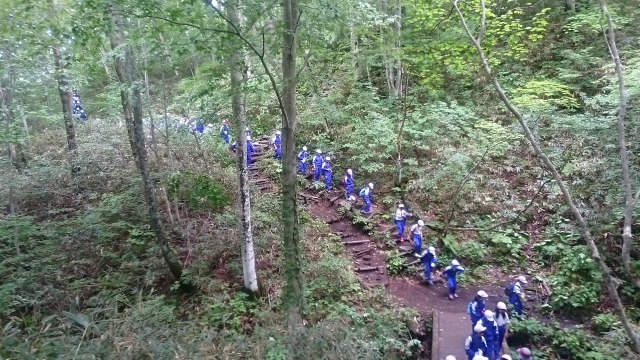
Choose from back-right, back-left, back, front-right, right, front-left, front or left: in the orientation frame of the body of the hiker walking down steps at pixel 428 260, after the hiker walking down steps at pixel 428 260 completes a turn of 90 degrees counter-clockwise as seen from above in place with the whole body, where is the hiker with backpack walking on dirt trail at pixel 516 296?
right

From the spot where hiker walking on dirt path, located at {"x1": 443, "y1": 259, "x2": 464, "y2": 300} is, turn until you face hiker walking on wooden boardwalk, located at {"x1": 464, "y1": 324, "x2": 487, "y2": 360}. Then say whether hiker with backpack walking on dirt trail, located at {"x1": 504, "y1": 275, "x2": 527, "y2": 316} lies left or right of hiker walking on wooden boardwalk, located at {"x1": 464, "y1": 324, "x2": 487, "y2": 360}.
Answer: left

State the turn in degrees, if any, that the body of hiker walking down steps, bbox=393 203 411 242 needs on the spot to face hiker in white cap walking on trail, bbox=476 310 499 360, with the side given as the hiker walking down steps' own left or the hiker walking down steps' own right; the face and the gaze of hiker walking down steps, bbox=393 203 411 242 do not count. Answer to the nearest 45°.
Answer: approximately 45° to the hiker walking down steps' own right

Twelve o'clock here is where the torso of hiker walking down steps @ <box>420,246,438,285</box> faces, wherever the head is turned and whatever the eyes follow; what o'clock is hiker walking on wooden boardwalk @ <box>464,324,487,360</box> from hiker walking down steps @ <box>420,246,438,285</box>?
hiker walking on wooden boardwalk @ <box>464,324,487,360</box> is roughly at 1 o'clock from hiker walking down steps @ <box>420,246,438,285</box>.

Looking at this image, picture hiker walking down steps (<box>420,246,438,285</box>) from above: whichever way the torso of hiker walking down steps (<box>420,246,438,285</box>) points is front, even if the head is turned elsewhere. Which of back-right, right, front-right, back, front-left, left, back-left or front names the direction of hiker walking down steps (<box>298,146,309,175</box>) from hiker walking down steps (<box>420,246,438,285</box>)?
back

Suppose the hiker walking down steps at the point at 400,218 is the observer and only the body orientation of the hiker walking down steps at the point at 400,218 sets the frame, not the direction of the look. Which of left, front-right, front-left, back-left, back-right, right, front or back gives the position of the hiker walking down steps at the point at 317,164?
back

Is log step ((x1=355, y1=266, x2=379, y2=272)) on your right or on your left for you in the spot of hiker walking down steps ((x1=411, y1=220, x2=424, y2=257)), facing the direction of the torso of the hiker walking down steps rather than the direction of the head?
on your right

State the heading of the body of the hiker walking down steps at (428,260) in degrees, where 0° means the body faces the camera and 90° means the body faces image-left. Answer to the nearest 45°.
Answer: approximately 315°

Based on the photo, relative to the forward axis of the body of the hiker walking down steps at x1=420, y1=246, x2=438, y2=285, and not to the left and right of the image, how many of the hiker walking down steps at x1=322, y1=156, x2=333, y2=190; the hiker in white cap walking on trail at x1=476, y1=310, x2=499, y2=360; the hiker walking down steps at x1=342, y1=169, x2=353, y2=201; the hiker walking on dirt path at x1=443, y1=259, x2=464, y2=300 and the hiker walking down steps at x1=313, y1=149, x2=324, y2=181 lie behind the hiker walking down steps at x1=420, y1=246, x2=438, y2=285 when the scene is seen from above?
3

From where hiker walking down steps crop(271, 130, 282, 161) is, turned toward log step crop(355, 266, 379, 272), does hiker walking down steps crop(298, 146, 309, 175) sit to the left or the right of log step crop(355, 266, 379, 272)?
left

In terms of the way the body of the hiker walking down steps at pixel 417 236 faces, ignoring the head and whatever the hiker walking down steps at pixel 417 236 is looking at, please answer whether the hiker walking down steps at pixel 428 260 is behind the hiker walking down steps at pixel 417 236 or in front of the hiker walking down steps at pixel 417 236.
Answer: in front

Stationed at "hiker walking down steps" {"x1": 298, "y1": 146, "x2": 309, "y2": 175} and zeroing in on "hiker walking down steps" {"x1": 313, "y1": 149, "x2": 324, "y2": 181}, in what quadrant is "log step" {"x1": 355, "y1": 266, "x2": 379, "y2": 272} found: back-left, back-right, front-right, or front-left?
front-right

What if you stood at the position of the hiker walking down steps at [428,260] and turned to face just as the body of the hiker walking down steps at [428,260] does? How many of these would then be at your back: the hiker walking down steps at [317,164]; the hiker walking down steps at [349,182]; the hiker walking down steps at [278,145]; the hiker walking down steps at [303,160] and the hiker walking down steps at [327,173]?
5

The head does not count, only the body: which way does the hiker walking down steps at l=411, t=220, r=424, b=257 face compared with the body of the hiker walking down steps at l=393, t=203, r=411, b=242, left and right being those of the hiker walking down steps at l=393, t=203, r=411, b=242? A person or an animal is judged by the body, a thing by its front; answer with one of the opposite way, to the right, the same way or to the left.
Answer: the same way

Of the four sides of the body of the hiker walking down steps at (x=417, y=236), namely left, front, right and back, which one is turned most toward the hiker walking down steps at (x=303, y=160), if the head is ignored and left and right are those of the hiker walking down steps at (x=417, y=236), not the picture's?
back

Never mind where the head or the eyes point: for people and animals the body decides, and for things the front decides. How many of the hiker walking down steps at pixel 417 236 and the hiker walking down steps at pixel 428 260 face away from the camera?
0

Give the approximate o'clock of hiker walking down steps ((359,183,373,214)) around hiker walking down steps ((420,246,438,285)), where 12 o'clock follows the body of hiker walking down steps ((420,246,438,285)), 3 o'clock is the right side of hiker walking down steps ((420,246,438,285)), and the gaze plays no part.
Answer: hiker walking down steps ((359,183,373,214)) is roughly at 6 o'clock from hiker walking down steps ((420,246,438,285)).

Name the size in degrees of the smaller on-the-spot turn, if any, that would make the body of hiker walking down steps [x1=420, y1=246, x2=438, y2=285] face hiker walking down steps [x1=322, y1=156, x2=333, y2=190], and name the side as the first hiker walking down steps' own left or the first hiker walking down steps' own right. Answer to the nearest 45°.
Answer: approximately 180°

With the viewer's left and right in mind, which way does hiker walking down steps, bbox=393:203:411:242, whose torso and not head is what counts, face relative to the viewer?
facing the viewer and to the right of the viewer

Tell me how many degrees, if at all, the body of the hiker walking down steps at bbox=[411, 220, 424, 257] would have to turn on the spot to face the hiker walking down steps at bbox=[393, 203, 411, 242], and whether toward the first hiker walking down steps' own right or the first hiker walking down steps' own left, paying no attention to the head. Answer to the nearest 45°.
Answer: approximately 180°

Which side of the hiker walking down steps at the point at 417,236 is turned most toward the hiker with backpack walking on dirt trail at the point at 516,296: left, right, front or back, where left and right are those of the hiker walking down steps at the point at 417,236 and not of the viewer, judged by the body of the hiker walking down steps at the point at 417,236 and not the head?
front

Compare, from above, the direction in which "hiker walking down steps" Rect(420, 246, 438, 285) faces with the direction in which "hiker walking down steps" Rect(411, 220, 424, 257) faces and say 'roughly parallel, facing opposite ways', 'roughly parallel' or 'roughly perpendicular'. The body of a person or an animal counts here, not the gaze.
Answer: roughly parallel
